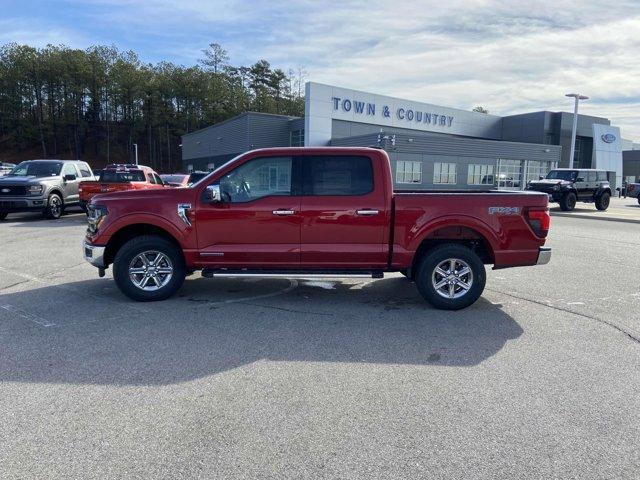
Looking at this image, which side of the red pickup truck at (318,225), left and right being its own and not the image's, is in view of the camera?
left

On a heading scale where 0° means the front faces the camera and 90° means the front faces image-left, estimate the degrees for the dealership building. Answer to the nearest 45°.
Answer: approximately 315°

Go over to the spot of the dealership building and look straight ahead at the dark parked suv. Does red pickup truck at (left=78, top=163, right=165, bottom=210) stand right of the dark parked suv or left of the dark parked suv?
right

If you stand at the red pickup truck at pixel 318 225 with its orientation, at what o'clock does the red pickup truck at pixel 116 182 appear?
the red pickup truck at pixel 116 182 is roughly at 2 o'clock from the red pickup truck at pixel 318 225.

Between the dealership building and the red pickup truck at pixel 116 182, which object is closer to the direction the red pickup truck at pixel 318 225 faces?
the red pickup truck

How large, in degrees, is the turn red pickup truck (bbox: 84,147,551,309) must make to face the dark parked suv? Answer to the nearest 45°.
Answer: approximately 135° to its right

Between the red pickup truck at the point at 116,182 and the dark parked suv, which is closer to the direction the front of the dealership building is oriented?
the dark parked suv

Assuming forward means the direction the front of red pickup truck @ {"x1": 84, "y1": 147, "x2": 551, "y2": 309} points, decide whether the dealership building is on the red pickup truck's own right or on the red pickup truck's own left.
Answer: on the red pickup truck's own right

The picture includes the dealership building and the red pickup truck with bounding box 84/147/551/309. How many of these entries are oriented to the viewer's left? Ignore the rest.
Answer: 1

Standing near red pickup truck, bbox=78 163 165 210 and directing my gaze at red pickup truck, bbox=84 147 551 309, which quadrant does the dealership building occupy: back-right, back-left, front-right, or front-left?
back-left

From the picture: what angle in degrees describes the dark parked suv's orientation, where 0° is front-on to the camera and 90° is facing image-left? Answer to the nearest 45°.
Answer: approximately 45°

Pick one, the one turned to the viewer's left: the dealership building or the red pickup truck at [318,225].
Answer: the red pickup truck
